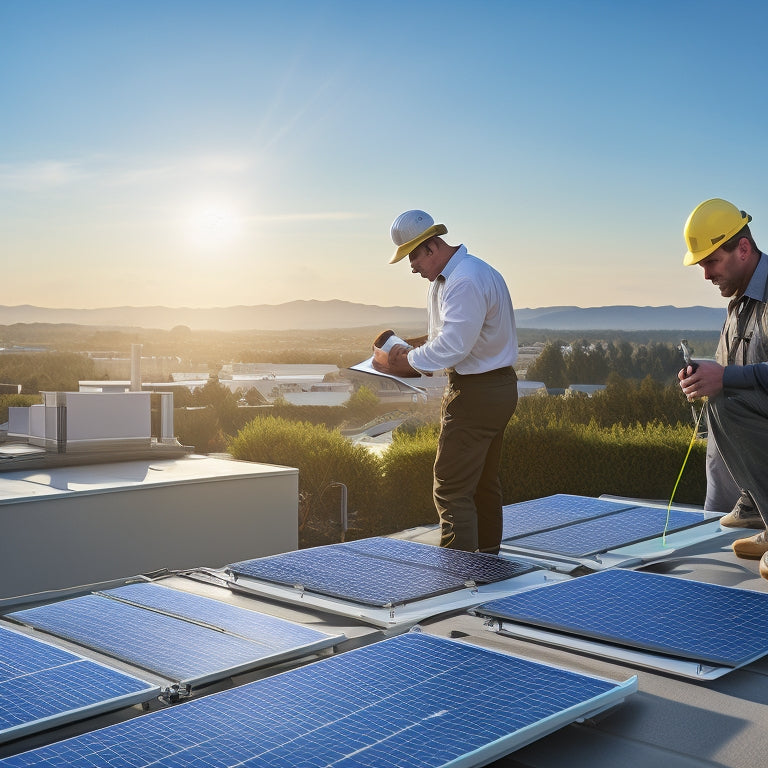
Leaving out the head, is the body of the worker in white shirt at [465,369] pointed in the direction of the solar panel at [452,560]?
no

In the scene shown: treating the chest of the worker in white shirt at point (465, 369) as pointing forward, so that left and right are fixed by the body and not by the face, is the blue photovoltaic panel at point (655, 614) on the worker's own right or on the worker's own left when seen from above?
on the worker's own left

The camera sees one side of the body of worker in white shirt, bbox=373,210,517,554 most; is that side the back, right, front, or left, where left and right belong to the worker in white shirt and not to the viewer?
left

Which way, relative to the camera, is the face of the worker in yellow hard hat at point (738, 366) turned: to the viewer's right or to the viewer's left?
to the viewer's left

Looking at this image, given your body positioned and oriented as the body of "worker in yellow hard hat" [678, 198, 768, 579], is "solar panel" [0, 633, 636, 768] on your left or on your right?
on your left

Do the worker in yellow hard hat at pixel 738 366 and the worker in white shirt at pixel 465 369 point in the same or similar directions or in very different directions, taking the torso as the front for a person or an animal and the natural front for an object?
same or similar directions

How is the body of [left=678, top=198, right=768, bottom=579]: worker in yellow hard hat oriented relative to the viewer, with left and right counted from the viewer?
facing to the left of the viewer

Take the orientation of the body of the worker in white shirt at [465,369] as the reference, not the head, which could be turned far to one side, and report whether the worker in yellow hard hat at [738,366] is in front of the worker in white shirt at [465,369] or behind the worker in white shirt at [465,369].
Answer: behind

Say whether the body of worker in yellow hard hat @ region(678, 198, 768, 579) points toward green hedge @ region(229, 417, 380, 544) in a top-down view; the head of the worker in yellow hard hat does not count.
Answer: no

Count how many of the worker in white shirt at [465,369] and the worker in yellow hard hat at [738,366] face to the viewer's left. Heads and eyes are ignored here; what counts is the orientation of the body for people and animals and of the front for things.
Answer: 2

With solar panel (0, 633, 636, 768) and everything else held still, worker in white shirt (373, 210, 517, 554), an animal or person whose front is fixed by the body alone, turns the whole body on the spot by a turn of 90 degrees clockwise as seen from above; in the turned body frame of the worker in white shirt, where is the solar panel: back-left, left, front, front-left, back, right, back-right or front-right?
back

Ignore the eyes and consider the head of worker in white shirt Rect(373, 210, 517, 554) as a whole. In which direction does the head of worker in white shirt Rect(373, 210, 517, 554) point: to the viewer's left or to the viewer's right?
to the viewer's left

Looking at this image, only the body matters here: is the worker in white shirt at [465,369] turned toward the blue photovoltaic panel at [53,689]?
no

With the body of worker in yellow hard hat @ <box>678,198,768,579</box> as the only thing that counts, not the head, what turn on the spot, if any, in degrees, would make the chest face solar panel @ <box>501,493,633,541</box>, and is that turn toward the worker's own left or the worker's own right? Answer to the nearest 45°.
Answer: approximately 45° to the worker's own right
